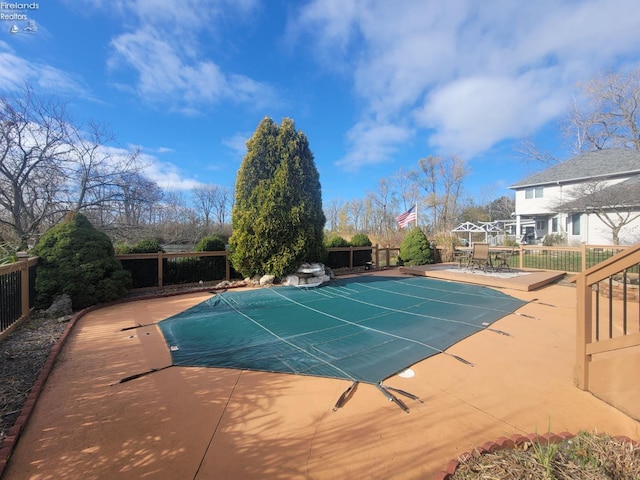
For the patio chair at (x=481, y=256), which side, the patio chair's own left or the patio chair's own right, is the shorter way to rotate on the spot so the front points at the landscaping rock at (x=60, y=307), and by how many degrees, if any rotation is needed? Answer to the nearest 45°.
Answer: approximately 135° to the patio chair's own left

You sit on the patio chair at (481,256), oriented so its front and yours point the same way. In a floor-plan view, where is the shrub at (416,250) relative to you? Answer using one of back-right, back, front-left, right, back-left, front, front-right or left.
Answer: front-left

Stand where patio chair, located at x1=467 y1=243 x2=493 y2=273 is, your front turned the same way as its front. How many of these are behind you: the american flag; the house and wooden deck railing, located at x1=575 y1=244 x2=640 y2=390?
1

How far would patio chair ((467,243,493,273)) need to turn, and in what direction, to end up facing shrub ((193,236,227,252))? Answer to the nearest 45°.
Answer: approximately 135° to its left

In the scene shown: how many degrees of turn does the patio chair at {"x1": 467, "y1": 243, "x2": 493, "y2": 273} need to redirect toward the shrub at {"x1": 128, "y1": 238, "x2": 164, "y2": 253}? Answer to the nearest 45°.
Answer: approximately 135° to its left

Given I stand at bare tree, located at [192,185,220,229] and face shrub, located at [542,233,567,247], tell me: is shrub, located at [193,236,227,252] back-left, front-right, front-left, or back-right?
front-right

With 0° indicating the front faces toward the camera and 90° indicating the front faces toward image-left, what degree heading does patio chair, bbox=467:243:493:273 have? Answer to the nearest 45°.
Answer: approximately 180°

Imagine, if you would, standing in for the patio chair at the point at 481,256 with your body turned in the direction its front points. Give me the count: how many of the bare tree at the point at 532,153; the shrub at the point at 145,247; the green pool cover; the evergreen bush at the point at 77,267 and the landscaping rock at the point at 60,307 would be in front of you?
1

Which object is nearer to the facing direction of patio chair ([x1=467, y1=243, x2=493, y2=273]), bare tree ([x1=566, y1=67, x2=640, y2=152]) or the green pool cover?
the bare tree

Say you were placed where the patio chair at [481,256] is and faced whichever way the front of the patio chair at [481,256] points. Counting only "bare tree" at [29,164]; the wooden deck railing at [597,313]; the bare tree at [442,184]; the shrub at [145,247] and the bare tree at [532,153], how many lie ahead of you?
2

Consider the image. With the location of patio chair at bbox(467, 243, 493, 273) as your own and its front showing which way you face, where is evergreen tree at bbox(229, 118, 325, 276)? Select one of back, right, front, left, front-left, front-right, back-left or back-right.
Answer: back-left

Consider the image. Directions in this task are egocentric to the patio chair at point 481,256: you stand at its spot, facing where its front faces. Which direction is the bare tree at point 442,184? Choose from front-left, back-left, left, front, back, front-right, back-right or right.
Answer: front

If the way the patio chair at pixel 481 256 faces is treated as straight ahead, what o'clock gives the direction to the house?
The house is roughly at 1 o'clock from the patio chair.
